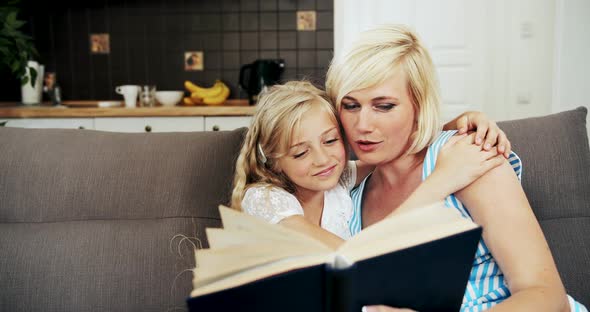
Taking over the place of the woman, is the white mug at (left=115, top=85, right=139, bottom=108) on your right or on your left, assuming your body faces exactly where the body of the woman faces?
on your right

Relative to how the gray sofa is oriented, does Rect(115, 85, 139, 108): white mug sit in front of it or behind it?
behind

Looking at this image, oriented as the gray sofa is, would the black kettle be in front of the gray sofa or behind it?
behind

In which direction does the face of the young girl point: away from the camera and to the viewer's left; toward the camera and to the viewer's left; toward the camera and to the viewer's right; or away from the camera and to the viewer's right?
toward the camera and to the viewer's right

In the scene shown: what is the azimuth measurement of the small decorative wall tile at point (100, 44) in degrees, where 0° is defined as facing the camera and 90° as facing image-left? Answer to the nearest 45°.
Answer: approximately 0°

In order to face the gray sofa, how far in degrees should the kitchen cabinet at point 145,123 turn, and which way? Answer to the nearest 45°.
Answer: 0° — it already faces it

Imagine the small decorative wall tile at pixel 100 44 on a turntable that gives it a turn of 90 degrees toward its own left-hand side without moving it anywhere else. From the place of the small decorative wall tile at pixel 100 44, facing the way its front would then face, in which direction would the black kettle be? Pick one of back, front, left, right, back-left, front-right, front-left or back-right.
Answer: front-right

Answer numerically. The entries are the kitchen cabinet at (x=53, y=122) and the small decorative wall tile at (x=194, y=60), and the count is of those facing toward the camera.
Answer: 2

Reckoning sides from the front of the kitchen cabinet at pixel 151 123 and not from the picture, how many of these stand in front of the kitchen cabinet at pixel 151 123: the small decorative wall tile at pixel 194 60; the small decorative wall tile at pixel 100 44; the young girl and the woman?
2

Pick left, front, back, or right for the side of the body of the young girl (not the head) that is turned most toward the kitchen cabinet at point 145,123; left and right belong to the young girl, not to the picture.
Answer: back

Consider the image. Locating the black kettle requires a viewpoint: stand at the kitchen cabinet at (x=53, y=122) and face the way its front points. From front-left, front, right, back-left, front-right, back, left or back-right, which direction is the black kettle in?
left
